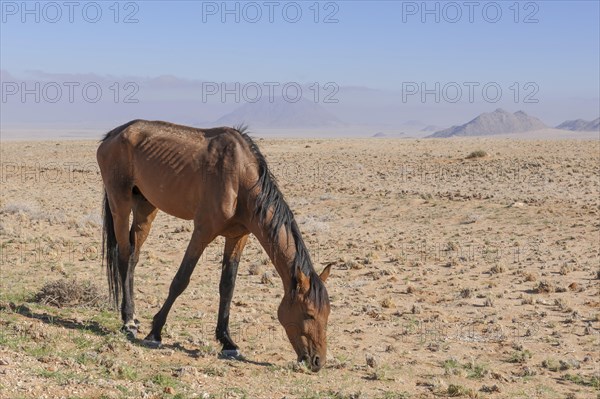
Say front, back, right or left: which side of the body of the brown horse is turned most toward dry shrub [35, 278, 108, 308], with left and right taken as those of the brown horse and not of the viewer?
back

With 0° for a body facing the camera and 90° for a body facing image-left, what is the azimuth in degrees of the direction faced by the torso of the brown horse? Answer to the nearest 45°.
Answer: approximately 315°

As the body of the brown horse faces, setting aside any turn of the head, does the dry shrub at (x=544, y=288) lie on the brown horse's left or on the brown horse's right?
on the brown horse's left

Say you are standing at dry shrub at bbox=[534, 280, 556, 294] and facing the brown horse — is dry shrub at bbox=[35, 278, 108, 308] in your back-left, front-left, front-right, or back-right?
front-right

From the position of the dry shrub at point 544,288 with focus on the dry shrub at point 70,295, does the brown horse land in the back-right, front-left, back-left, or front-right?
front-left
